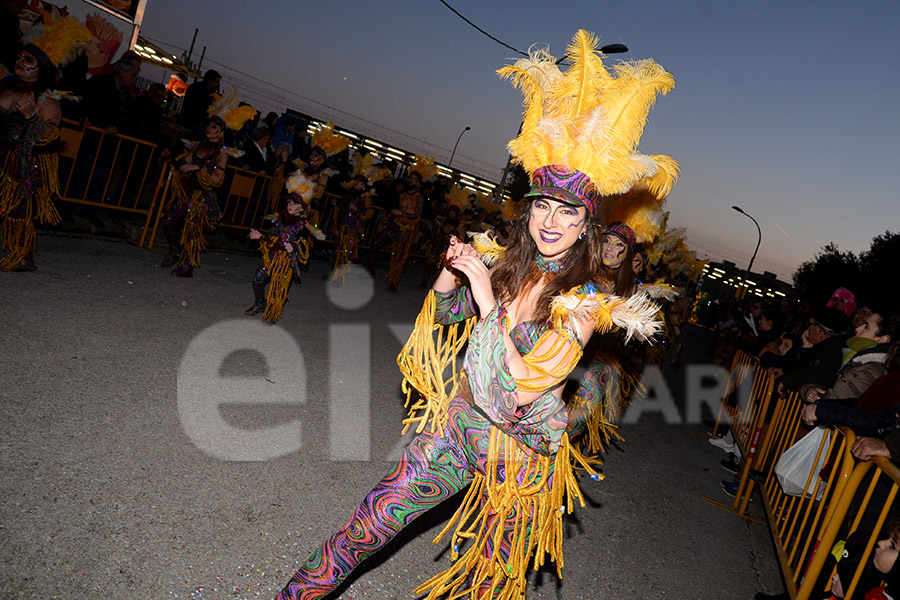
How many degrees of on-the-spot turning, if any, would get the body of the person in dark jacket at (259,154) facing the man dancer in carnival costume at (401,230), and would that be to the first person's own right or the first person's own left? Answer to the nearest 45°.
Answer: approximately 45° to the first person's own left

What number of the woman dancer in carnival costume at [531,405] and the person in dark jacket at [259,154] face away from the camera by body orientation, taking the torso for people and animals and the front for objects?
0

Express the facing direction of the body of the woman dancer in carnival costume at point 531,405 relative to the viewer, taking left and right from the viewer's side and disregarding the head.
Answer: facing the viewer and to the left of the viewer

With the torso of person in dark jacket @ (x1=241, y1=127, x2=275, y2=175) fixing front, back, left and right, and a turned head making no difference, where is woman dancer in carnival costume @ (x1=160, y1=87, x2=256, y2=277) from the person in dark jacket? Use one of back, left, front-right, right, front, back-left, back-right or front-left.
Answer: front-right

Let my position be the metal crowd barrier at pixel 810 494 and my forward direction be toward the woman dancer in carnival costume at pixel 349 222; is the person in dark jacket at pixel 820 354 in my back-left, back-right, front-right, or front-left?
front-right

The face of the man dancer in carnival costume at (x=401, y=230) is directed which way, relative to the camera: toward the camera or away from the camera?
toward the camera

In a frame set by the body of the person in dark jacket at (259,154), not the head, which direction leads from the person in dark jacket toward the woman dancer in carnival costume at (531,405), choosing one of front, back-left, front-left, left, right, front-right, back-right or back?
front-right

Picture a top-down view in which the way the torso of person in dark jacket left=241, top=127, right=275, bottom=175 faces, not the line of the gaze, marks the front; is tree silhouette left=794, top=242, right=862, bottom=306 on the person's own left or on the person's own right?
on the person's own left

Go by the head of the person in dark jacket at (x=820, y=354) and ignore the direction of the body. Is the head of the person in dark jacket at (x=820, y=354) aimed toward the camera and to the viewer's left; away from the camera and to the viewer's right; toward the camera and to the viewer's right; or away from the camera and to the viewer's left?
toward the camera and to the viewer's left

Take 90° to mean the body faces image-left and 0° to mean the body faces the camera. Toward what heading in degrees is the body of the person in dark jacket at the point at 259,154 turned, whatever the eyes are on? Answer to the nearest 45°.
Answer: approximately 315°

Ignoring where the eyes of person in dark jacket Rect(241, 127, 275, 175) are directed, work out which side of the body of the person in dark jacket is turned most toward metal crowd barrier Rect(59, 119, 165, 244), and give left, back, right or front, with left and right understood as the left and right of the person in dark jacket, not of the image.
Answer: right

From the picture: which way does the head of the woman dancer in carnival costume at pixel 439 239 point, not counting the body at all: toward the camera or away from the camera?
toward the camera

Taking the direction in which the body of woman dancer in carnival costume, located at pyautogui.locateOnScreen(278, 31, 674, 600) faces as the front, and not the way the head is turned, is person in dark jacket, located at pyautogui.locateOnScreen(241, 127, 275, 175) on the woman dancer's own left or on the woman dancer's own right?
on the woman dancer's own right

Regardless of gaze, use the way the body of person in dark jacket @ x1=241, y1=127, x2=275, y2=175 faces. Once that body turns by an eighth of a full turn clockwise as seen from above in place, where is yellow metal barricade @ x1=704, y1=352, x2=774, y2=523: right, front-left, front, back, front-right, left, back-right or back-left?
front-left

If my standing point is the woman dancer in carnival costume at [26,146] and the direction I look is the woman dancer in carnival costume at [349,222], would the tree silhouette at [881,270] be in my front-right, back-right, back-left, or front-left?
front-right

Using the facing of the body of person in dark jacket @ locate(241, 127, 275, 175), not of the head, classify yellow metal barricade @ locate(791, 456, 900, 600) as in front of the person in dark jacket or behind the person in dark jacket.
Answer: in front
